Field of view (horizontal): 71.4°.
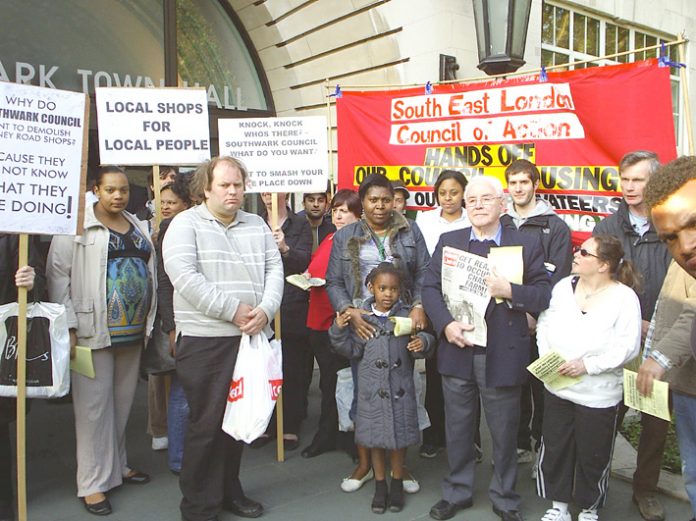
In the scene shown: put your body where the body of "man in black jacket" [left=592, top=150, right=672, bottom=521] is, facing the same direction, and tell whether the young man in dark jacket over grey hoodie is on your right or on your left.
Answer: on your right

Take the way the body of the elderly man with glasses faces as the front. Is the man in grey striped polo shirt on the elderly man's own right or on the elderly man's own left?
on the elderly man's own right

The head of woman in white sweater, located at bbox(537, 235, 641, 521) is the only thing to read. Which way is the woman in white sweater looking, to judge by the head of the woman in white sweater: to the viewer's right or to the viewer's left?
to the viewer's left

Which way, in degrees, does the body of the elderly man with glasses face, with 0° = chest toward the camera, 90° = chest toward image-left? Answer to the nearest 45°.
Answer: approximately 0°

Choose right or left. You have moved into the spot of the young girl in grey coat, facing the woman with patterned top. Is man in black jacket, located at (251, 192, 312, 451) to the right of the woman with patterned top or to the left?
right
